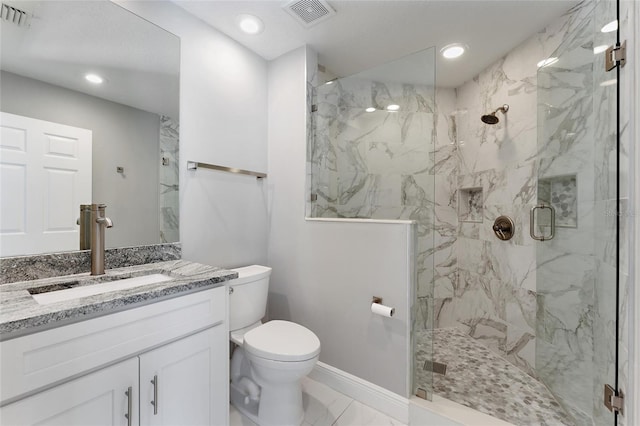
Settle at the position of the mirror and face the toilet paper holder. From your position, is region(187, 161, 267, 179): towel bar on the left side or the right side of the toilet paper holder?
left

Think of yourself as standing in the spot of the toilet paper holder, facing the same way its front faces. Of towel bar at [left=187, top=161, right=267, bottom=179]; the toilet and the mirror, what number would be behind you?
0

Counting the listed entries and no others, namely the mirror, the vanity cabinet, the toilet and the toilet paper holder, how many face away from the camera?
0

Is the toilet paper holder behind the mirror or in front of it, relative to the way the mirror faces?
in front

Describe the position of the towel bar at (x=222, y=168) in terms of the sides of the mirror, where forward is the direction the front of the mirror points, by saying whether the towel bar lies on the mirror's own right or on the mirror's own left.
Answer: on the mirror's own left

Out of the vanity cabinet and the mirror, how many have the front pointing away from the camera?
0

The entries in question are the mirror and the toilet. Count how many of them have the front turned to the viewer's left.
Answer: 0

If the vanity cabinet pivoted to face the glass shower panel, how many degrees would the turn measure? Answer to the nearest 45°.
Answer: approximately 45° to its left

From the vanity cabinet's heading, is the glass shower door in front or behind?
in front

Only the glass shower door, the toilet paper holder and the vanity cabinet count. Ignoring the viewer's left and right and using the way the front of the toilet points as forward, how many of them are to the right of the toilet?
1

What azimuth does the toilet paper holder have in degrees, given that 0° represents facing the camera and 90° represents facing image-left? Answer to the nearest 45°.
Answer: approximately 45°

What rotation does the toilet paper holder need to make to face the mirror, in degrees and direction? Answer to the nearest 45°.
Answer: approximately 45° to its right

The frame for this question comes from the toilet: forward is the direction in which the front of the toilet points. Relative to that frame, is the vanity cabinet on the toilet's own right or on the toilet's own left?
on the toilet's own right

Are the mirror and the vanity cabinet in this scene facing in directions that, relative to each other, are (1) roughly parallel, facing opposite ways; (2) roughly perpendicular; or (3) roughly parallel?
roughly parallel

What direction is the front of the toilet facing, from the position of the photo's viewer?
facing the viewer and to the right of the viewer

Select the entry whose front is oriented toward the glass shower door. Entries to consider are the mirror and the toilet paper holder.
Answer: the mirror
